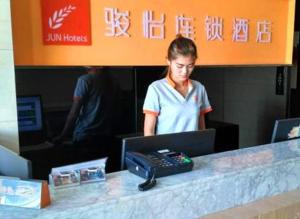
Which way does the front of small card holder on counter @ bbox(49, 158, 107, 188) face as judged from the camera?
facing the viewer and to the right of the viewer

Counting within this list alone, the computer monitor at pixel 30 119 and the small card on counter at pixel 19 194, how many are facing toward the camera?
2

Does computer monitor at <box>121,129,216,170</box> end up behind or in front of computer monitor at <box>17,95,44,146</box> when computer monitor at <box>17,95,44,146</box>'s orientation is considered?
in front

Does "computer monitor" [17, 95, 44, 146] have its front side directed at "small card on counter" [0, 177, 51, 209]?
yes

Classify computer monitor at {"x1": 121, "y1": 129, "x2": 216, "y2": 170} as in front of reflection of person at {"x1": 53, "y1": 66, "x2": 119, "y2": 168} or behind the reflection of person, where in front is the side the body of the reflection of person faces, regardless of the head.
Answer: behind

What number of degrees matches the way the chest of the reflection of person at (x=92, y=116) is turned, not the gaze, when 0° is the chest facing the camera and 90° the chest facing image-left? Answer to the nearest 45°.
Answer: approximately 135°

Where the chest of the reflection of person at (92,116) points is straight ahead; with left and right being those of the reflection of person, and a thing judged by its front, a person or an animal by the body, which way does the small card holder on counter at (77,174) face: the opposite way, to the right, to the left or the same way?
the opposite way

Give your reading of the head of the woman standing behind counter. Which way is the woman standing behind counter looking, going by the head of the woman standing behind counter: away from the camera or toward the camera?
toward the camera

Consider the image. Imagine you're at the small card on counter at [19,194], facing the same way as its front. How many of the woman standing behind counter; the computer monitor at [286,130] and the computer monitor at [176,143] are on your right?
0

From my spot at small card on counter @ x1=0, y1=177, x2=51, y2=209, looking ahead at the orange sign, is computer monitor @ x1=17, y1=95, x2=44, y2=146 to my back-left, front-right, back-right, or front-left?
front-left

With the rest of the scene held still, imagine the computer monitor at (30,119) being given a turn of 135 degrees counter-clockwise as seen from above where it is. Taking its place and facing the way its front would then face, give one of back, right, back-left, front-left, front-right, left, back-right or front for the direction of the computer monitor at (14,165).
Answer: back-right

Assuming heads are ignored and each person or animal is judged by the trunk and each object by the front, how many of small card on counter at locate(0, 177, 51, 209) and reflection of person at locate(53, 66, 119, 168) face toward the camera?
1

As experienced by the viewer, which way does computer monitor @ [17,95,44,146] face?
facing the viewer

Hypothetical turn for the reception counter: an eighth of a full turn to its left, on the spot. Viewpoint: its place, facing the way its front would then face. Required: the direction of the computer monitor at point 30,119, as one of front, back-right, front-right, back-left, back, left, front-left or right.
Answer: back-left

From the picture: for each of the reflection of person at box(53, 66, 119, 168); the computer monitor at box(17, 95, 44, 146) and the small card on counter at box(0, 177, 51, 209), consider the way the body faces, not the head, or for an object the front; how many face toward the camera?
2

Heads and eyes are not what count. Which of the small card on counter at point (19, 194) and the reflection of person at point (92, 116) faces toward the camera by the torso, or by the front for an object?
the small card on counter

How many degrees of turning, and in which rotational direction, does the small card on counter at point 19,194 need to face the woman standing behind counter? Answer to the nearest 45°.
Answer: approximately 135° to its left
